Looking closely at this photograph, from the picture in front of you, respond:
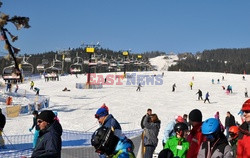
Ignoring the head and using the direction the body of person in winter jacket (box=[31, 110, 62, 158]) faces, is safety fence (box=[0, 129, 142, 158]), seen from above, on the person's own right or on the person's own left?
on the person's own right

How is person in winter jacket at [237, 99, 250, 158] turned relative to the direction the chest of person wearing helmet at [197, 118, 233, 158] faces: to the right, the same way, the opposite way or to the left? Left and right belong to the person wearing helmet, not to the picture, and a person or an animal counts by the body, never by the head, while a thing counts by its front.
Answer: the same way

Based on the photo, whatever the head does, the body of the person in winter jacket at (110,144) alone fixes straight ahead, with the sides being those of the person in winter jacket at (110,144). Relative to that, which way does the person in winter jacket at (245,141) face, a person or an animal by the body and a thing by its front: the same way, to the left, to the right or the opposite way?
the same way
